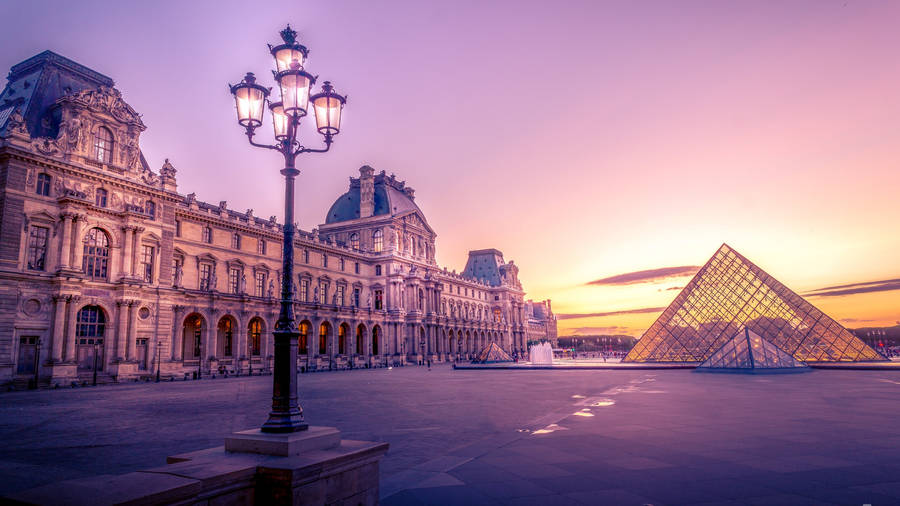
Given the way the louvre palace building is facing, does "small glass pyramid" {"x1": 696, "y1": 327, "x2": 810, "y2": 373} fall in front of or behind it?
in front

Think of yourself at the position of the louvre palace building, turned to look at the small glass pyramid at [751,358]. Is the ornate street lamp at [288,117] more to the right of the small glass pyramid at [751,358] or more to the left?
right

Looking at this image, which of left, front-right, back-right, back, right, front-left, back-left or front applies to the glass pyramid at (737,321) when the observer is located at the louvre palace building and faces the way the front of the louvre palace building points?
front-left

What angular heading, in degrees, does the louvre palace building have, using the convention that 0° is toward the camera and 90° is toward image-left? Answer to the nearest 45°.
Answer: approximately 315°

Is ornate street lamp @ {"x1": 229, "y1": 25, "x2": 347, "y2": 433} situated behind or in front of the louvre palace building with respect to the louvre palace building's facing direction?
in front
